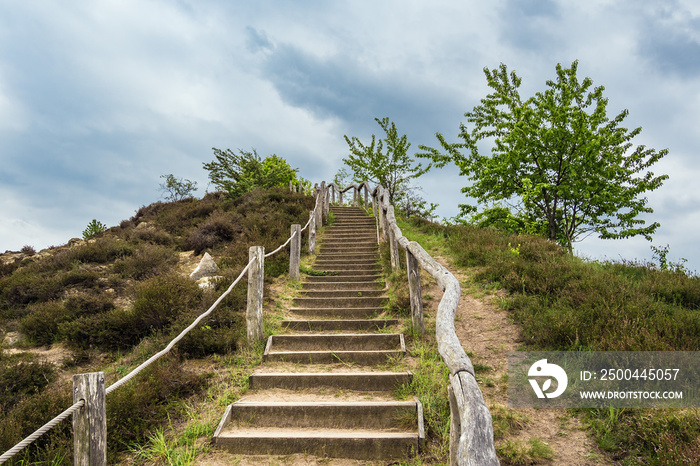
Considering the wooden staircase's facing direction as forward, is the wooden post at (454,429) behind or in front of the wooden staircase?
in front

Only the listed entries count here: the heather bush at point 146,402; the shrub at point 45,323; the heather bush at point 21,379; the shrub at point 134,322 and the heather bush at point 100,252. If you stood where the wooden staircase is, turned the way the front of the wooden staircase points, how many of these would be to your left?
0

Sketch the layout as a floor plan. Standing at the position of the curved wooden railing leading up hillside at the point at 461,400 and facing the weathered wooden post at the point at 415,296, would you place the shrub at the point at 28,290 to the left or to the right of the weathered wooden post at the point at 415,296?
left

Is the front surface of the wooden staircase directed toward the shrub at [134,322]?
no

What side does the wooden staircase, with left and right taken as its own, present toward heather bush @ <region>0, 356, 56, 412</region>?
right

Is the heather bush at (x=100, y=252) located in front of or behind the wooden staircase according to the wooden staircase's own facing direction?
behind

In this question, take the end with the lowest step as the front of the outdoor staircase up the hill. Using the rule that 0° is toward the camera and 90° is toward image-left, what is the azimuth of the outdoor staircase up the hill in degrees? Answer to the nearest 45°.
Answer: approximately 0°

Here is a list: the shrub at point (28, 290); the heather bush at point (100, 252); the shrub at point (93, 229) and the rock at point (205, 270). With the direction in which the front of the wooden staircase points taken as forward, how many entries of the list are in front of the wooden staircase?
0

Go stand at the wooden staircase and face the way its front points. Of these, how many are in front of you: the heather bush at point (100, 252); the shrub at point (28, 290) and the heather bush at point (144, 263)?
0

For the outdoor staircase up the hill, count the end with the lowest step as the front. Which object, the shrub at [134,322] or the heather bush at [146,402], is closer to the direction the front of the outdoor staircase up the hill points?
the heather bush

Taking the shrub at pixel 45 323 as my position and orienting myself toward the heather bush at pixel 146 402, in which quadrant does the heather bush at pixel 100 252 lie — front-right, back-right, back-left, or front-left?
back-left

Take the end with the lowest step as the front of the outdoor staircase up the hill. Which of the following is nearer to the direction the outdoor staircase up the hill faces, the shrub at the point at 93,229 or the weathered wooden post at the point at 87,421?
the weathered wooden post

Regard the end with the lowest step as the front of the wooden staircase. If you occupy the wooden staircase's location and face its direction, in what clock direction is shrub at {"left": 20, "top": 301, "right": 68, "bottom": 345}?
The shrub is roughly at 4 o'clock from the wooden staircase.

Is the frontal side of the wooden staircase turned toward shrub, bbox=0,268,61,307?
no

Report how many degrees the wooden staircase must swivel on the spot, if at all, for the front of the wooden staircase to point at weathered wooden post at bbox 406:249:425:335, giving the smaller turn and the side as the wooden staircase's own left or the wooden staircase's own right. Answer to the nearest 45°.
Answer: approximately 135° to the wooden staircase's own left

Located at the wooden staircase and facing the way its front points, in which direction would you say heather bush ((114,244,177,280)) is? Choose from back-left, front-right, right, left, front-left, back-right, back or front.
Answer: back-right

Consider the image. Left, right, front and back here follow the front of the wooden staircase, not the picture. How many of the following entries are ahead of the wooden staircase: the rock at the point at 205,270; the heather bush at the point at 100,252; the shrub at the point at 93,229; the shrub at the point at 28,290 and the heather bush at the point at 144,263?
0

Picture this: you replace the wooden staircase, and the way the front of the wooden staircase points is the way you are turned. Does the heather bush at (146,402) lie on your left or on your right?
on your right

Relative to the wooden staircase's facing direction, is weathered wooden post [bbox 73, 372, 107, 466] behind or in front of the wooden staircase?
in front

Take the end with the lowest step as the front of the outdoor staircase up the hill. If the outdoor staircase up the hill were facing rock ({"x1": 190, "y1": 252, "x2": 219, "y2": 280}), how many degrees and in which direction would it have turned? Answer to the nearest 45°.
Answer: approximately 135° to its right
